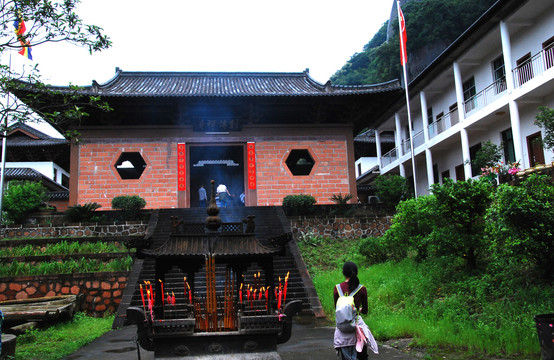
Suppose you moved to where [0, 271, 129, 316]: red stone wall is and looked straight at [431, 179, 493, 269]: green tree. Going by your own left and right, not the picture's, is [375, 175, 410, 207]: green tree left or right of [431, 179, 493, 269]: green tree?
left

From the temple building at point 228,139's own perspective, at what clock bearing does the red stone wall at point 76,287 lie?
The red stone wall is roughly at 1 o'clock from the temple building.

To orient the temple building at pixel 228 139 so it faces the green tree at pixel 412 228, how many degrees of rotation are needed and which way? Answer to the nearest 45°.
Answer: approximately 45° to its left

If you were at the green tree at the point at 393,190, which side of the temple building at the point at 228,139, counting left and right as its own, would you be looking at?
left

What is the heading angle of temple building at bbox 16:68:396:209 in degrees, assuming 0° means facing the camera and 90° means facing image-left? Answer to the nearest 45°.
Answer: approximately 0°

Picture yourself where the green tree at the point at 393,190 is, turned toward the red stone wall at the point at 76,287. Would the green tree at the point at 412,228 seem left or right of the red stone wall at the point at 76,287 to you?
left
